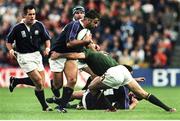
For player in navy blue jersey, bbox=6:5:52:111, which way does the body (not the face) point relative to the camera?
toward the camera
